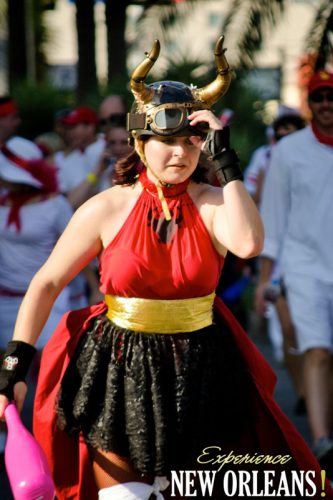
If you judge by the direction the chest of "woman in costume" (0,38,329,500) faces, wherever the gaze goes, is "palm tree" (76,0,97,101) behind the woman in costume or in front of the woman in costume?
behind

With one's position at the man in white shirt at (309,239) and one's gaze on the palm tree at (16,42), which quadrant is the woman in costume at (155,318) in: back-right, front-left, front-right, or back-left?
back-left

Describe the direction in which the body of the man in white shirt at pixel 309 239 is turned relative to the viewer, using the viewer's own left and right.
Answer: facing the viewer

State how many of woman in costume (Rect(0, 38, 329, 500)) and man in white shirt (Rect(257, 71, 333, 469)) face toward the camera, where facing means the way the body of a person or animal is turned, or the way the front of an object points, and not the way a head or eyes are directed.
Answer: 2

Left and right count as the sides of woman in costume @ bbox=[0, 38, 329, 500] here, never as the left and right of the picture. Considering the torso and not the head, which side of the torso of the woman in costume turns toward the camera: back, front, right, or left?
front

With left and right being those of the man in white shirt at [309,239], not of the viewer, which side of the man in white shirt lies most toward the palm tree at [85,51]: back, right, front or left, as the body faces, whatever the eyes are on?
back

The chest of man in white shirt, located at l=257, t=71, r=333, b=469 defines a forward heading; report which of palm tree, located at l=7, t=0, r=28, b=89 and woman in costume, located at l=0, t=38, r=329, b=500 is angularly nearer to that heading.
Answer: the woman in costume

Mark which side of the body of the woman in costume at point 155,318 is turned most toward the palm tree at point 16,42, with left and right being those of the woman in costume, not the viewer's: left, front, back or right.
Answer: back

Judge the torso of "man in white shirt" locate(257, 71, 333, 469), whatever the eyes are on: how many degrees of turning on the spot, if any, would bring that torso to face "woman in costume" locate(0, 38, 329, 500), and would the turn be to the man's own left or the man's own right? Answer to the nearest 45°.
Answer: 0° — they already face them
